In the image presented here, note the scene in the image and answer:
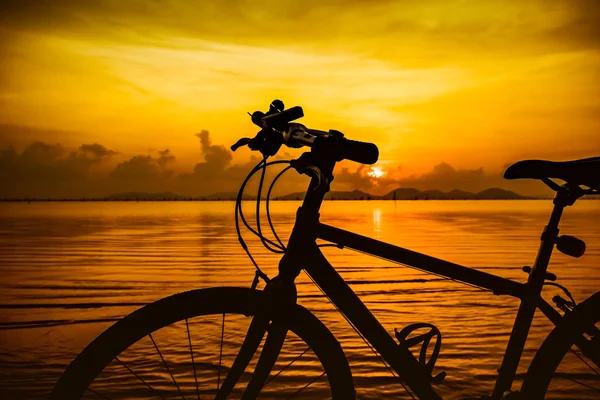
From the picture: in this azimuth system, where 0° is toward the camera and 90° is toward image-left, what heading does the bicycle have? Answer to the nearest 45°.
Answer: approximately 90°
